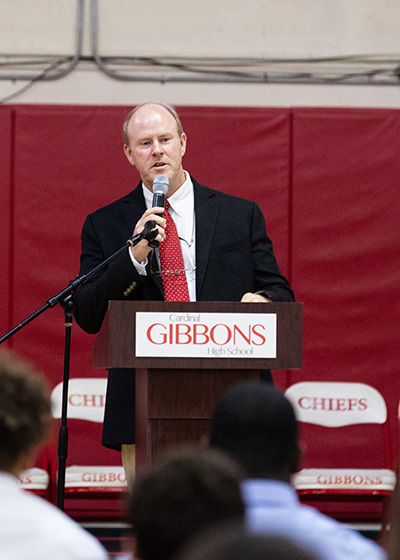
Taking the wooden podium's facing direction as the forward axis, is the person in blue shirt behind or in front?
in front

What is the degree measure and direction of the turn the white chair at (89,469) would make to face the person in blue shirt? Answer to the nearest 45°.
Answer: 0° — it already faces them

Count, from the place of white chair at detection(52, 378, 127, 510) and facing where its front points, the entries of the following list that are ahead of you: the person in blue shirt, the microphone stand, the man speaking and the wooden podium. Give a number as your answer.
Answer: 4

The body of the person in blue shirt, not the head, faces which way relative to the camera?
away from the camera

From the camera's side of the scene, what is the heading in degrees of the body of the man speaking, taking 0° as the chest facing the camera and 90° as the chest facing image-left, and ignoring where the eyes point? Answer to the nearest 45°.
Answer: approximately 0°

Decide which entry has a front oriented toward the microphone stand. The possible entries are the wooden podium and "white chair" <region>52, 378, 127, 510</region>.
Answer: the white chair

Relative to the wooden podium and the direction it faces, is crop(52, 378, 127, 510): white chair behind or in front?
behind

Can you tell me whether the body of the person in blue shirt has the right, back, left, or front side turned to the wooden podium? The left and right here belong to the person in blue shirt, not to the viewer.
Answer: front

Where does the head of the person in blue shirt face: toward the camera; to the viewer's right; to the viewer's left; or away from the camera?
away from the camera

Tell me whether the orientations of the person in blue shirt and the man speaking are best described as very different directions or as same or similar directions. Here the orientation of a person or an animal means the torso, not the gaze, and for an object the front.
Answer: very different directions
